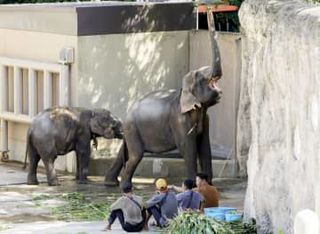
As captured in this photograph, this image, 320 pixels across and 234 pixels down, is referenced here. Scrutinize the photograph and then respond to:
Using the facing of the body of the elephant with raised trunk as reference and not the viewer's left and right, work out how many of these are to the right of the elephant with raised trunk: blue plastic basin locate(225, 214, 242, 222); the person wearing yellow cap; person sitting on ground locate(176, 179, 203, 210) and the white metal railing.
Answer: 3

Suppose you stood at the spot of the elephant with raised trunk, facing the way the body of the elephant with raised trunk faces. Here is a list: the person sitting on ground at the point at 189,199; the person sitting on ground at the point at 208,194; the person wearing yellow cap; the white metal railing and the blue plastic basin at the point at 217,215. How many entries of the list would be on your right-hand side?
4

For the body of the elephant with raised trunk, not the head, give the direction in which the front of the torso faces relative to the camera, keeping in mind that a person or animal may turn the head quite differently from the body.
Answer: to the viewer's right

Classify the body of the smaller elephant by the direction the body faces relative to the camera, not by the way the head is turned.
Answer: to the viewer's right

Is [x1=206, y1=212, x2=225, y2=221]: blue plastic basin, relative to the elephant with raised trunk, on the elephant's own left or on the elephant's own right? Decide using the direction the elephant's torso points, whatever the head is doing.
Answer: on the elephant's own right

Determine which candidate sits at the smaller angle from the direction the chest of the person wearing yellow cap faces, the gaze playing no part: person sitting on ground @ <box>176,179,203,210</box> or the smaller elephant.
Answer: the smaller elephant

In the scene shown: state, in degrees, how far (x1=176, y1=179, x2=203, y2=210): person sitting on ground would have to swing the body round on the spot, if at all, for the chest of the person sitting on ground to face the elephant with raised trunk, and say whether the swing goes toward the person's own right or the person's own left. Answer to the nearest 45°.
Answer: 0° — they already face it

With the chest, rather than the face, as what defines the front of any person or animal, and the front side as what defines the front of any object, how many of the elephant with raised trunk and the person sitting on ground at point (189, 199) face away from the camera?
1

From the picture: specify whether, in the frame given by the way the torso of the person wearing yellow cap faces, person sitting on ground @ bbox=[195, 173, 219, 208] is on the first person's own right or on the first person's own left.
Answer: on the first person's own right

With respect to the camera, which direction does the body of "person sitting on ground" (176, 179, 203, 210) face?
away from the camera

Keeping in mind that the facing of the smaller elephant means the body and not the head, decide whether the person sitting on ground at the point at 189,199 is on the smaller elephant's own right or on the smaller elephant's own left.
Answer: on the smaller elephant's own right

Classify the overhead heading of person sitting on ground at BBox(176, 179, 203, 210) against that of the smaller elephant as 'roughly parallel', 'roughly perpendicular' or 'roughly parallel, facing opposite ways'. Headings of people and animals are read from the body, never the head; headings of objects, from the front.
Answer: roughly perpendicular

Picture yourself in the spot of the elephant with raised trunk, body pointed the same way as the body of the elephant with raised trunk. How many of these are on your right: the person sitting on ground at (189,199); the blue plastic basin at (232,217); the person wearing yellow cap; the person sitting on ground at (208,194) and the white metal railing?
4

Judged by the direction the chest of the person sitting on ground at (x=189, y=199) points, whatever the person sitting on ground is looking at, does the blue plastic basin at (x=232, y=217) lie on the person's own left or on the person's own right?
on the person's own right

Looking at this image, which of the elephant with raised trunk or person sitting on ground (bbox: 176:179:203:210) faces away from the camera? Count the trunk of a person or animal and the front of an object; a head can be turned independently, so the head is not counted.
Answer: the person sitting on ground
